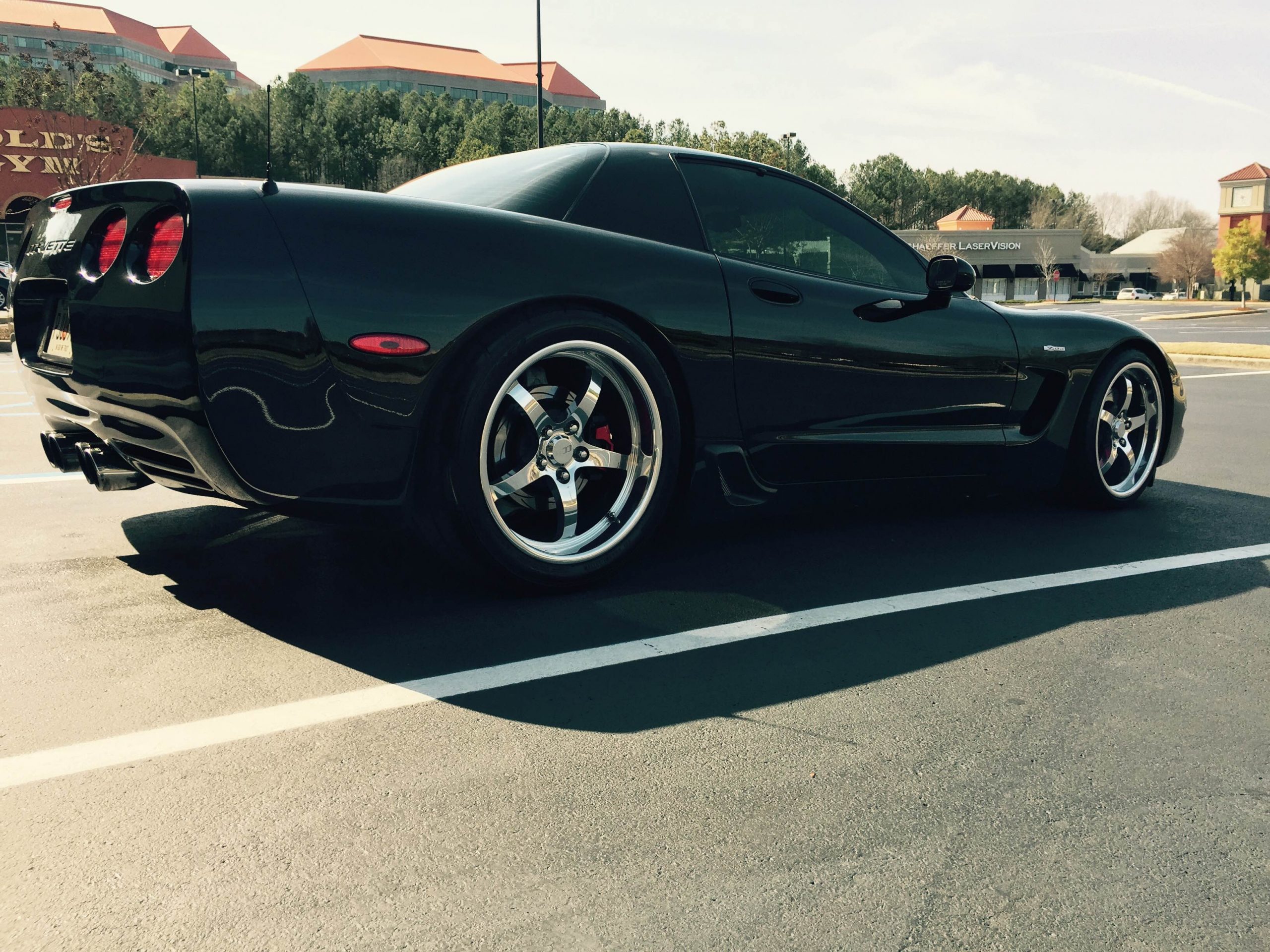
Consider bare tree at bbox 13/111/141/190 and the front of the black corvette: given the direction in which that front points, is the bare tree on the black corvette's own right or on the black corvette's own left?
on the black corvette's own left

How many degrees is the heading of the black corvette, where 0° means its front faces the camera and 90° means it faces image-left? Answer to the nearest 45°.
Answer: approximately 225°
